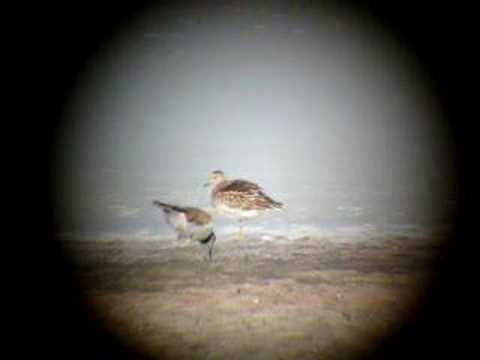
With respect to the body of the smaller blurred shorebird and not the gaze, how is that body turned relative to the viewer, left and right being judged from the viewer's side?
facing to the right of the viewer
